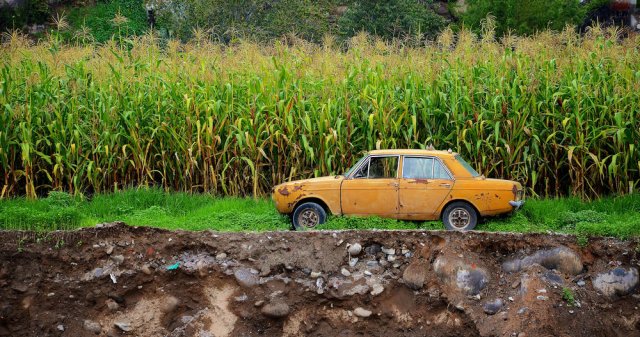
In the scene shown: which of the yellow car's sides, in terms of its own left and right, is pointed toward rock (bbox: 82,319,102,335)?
front

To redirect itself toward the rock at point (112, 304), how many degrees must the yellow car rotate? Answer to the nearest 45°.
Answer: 0° — it already faces it

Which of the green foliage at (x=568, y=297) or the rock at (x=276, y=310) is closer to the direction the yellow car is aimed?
the rock

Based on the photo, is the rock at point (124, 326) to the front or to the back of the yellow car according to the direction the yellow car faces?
to the front

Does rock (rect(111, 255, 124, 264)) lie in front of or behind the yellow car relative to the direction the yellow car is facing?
in front

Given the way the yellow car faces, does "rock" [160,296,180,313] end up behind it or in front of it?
in front

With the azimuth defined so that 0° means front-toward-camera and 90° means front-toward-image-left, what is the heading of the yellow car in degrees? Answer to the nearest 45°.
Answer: approximately 90°
